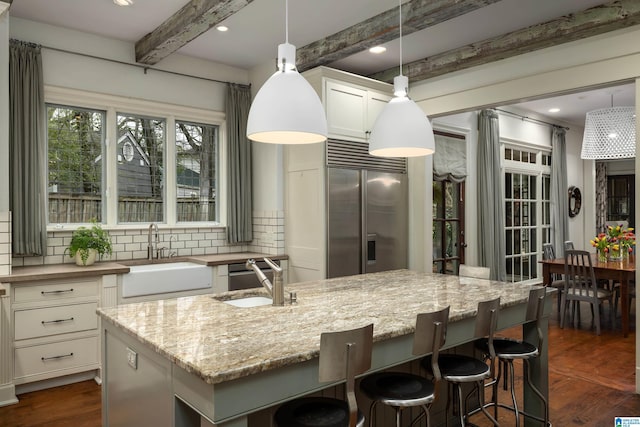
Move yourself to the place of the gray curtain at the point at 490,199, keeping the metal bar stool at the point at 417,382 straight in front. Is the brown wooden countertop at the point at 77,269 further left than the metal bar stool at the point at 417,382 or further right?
right

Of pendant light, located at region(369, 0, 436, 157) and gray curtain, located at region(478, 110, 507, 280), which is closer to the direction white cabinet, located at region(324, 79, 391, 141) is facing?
the pendant light

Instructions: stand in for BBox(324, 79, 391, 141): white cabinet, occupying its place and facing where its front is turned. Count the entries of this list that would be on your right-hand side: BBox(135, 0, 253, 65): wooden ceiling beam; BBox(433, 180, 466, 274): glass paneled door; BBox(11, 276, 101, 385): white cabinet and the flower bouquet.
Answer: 2

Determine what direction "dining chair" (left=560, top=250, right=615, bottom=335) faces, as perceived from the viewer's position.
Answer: facing away from the viewer and to the right of the viewer

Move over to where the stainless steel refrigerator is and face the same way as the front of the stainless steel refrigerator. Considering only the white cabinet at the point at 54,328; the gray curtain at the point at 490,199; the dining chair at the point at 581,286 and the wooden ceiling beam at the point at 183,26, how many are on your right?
2

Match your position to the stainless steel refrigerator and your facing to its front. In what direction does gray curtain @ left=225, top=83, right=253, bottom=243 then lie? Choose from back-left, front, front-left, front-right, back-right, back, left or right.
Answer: back-right

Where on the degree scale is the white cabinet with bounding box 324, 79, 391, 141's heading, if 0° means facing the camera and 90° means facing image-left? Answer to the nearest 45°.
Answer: approximately 315°

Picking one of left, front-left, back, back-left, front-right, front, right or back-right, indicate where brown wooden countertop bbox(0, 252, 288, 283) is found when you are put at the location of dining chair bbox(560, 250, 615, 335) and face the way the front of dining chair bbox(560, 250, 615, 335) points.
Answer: back

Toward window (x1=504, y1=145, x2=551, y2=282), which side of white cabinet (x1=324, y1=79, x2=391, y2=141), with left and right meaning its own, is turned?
left

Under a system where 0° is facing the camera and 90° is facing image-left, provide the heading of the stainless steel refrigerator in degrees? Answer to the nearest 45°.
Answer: approximately 315°

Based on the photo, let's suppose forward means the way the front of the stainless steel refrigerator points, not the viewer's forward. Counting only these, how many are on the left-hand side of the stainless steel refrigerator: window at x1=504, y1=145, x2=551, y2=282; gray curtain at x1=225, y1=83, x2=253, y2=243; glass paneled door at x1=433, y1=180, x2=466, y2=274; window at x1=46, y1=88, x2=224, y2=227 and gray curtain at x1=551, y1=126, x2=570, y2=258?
3

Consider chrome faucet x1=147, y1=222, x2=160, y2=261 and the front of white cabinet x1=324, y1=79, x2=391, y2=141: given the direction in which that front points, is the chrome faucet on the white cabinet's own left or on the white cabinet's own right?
on the white cabinet's own right

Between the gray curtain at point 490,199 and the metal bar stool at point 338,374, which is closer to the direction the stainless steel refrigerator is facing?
the metal bar stool
